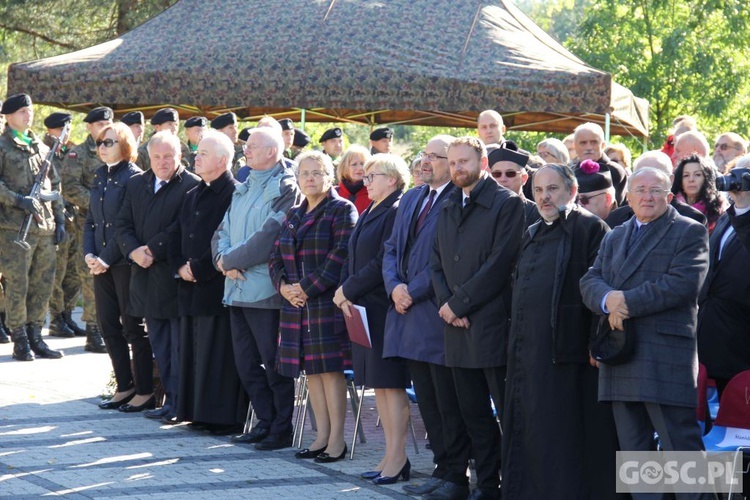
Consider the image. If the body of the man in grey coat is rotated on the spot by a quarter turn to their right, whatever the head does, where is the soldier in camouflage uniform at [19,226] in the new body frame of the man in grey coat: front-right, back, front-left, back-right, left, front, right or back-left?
front

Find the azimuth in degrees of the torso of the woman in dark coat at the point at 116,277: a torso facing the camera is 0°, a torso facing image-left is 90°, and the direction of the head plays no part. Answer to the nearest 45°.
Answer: approximately 45°

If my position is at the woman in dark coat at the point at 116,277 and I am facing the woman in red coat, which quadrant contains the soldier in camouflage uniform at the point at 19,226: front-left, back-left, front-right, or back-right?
back-left

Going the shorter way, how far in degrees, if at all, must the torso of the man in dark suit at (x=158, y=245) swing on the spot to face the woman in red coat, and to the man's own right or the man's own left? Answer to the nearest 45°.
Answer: approximately 135° to the man's own left

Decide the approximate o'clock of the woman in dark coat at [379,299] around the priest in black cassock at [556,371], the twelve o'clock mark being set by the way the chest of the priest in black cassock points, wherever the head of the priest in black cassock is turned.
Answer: The woman in dark coat is roughly at 3 o'clock from the priest in black cassock.

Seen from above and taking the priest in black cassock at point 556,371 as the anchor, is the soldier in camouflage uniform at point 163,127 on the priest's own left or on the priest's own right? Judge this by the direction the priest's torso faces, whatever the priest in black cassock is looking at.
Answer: on the priest's own right

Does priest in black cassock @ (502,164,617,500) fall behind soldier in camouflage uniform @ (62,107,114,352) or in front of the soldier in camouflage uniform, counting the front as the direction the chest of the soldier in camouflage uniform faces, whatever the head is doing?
in front

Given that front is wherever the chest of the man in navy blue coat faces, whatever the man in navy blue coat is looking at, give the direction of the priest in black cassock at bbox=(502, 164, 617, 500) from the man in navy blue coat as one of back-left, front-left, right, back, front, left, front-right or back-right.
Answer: left

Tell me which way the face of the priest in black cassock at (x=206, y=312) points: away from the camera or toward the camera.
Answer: toward the camera

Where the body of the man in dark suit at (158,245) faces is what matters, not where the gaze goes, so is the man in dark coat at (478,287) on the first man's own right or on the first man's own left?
on the first man's own left

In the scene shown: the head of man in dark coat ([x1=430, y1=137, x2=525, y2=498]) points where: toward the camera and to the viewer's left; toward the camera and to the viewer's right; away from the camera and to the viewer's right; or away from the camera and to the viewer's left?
toward the camera and to the viewer's left

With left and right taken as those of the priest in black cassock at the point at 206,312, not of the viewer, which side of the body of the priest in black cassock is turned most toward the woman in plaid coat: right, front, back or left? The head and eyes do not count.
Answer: left

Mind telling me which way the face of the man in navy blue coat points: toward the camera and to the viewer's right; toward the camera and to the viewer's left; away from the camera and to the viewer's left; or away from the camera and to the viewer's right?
toward the camera and to the viewer's left

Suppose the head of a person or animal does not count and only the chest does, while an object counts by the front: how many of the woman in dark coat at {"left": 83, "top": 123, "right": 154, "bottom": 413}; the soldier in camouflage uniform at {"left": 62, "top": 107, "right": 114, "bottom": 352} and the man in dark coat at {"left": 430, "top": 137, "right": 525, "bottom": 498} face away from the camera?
0

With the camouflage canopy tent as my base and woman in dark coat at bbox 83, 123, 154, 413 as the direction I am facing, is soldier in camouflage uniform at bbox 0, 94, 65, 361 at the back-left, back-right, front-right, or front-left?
front-right
